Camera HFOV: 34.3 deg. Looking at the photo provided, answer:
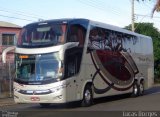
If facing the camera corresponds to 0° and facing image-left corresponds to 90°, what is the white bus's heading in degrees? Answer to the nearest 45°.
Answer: approximately 45°

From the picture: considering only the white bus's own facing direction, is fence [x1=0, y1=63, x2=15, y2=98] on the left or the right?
on its right
